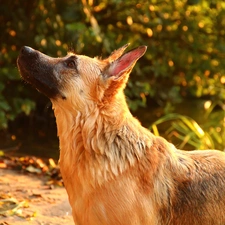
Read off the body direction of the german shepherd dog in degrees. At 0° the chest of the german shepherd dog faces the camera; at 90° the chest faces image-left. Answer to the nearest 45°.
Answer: approximately 90°
